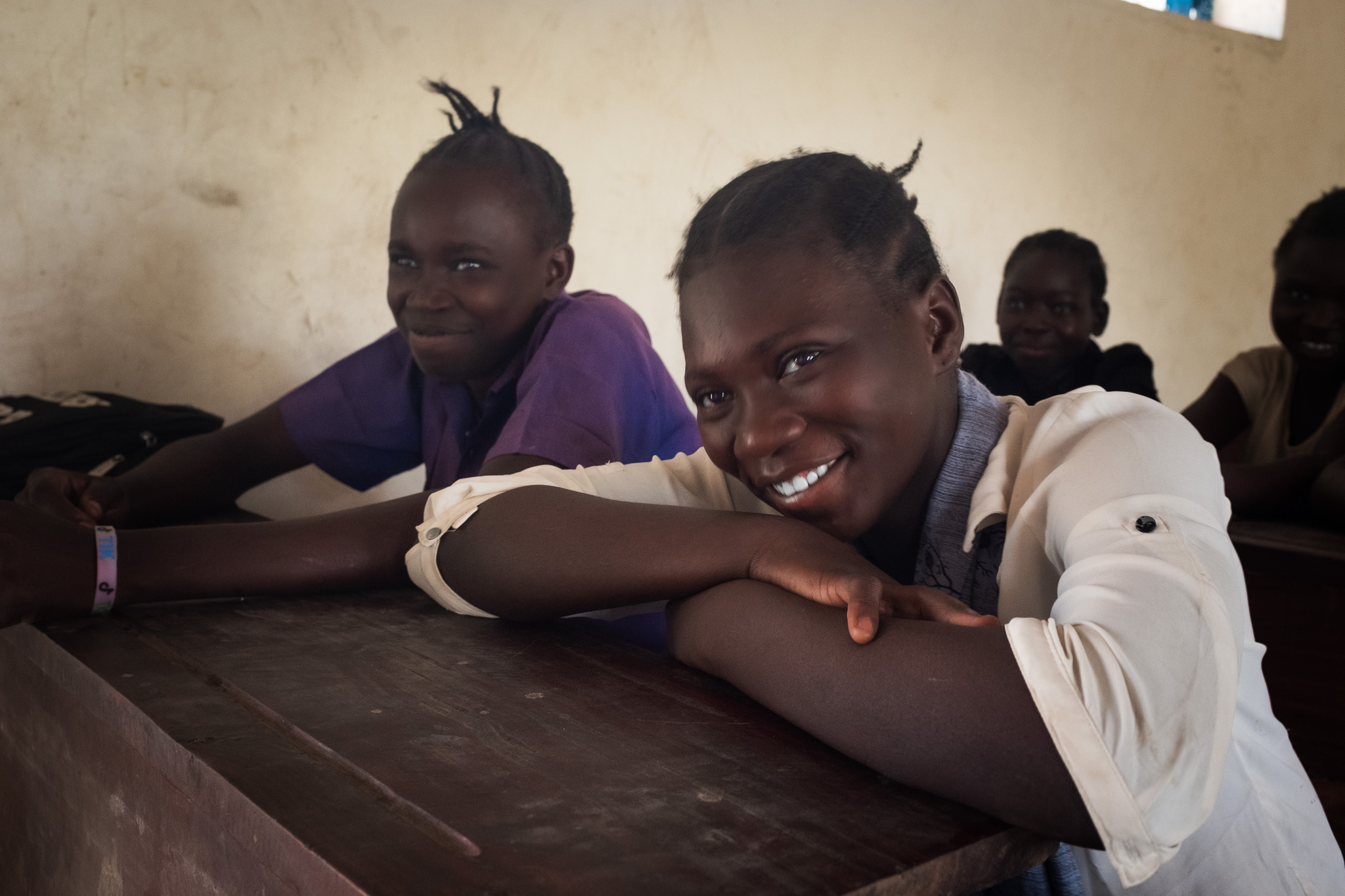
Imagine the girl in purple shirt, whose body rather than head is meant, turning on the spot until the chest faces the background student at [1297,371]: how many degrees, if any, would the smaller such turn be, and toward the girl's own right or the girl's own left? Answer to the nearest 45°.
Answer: approximately 135° to the girl's own left

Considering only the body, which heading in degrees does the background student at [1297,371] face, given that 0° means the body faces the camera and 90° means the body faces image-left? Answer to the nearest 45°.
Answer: approximately 45°

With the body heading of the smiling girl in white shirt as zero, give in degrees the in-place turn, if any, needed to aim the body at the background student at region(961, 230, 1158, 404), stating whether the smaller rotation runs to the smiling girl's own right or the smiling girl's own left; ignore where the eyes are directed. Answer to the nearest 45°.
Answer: approximately 135° to the smiling girl's own right

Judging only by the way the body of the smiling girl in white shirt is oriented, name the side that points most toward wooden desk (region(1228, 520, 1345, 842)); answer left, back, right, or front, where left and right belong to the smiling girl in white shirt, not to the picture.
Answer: back

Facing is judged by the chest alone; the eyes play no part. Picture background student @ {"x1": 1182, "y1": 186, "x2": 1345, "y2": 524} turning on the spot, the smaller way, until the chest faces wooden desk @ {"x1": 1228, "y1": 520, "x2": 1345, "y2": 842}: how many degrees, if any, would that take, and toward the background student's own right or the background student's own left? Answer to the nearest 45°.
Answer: approximately 45° to the background student's own left
